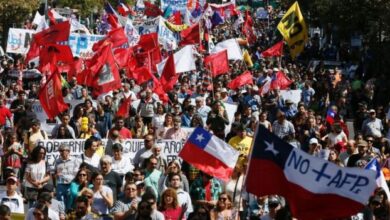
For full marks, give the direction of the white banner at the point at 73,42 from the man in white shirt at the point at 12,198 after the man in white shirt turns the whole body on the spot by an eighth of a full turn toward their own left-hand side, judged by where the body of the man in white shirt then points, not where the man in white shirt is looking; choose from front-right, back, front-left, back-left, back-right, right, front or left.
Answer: back-left

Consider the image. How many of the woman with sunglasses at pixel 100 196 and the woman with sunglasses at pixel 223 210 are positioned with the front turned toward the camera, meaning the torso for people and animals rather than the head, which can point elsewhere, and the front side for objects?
2

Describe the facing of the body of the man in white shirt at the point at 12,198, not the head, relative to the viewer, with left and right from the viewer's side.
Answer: facing the viewer

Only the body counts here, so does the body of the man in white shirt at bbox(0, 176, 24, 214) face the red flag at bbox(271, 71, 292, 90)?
no

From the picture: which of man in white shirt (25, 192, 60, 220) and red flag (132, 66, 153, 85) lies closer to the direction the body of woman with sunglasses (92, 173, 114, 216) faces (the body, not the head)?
the man in white shirt

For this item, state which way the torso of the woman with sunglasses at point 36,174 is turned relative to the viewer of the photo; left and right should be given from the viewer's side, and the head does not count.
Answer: facing the viewer and to the right of the viewer

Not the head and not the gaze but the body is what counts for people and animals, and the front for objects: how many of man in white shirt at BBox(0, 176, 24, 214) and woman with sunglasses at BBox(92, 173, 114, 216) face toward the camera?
2

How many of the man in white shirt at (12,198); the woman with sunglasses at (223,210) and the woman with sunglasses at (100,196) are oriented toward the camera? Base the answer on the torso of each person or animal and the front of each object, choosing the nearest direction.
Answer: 3

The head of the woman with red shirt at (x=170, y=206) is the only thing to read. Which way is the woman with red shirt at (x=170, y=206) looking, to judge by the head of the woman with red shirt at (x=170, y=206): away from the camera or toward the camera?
toward the camera

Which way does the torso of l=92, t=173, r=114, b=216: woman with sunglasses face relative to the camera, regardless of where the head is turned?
toward the camera

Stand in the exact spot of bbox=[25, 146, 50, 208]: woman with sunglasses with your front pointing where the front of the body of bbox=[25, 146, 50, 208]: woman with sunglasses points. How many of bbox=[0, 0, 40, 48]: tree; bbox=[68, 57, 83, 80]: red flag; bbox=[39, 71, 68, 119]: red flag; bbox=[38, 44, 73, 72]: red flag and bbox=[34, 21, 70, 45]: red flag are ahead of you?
0
